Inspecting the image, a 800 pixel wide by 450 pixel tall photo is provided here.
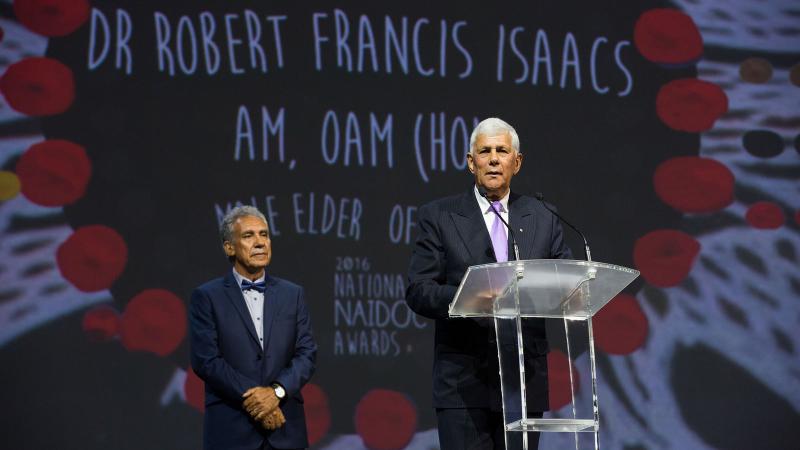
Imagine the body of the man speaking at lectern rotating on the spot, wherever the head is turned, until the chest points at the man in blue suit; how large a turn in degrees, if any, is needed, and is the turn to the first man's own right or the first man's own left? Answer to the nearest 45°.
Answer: approximately 135° to the first man's own right

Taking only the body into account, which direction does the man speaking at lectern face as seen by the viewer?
toward the camera

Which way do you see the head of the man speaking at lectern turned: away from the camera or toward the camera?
toward the camera

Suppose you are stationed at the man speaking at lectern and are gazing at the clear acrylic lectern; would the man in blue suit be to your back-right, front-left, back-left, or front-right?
back-right
